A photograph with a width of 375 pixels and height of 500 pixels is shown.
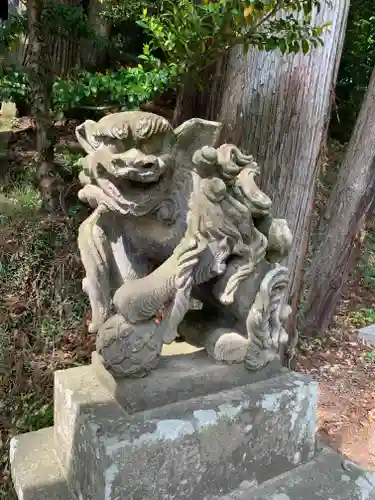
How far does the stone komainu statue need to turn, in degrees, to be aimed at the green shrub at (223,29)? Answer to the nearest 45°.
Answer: approximately 135° to its right

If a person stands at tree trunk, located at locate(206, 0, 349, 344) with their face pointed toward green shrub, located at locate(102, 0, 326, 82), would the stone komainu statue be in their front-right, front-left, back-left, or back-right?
front-left

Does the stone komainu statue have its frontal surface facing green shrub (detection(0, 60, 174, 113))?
no

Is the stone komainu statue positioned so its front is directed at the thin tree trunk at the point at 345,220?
no

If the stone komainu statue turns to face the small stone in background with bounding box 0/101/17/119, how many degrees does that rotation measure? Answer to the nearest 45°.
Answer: approximately 90° to its right

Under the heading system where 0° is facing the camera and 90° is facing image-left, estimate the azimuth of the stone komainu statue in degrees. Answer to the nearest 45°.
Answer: approximately 45°

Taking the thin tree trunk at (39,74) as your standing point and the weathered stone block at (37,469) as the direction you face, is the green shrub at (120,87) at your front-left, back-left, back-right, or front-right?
front-left

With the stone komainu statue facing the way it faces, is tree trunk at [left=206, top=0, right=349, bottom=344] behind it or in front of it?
behind

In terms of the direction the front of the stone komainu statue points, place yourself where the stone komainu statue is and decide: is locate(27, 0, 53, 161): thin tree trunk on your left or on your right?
on your right

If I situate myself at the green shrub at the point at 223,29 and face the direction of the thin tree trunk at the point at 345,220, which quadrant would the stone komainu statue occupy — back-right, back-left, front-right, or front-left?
back-right
